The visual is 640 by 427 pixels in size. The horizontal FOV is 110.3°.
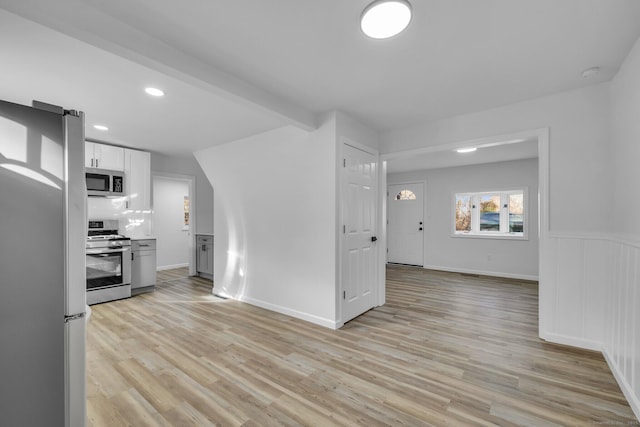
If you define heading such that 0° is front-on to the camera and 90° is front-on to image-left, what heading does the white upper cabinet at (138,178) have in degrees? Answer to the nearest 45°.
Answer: approximately 0°

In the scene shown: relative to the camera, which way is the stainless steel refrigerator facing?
to the viewer's right

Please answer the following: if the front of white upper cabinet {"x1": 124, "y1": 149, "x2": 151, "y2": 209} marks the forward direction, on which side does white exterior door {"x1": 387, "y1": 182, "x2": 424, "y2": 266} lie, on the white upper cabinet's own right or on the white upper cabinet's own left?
on the white upper cabinet's own left

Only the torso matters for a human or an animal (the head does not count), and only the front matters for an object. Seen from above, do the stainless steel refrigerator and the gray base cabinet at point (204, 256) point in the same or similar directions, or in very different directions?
very different directions

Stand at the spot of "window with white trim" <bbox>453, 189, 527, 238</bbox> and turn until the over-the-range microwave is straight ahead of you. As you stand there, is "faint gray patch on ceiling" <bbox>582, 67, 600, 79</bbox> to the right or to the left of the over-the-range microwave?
left

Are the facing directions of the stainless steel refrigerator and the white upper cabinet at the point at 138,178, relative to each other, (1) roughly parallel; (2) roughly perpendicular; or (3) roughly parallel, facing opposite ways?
roughly perpendicular

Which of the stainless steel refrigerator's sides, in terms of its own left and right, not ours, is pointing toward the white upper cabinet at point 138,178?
left

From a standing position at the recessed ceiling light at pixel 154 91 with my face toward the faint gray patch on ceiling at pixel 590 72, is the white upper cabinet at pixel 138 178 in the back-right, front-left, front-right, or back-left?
back-left
